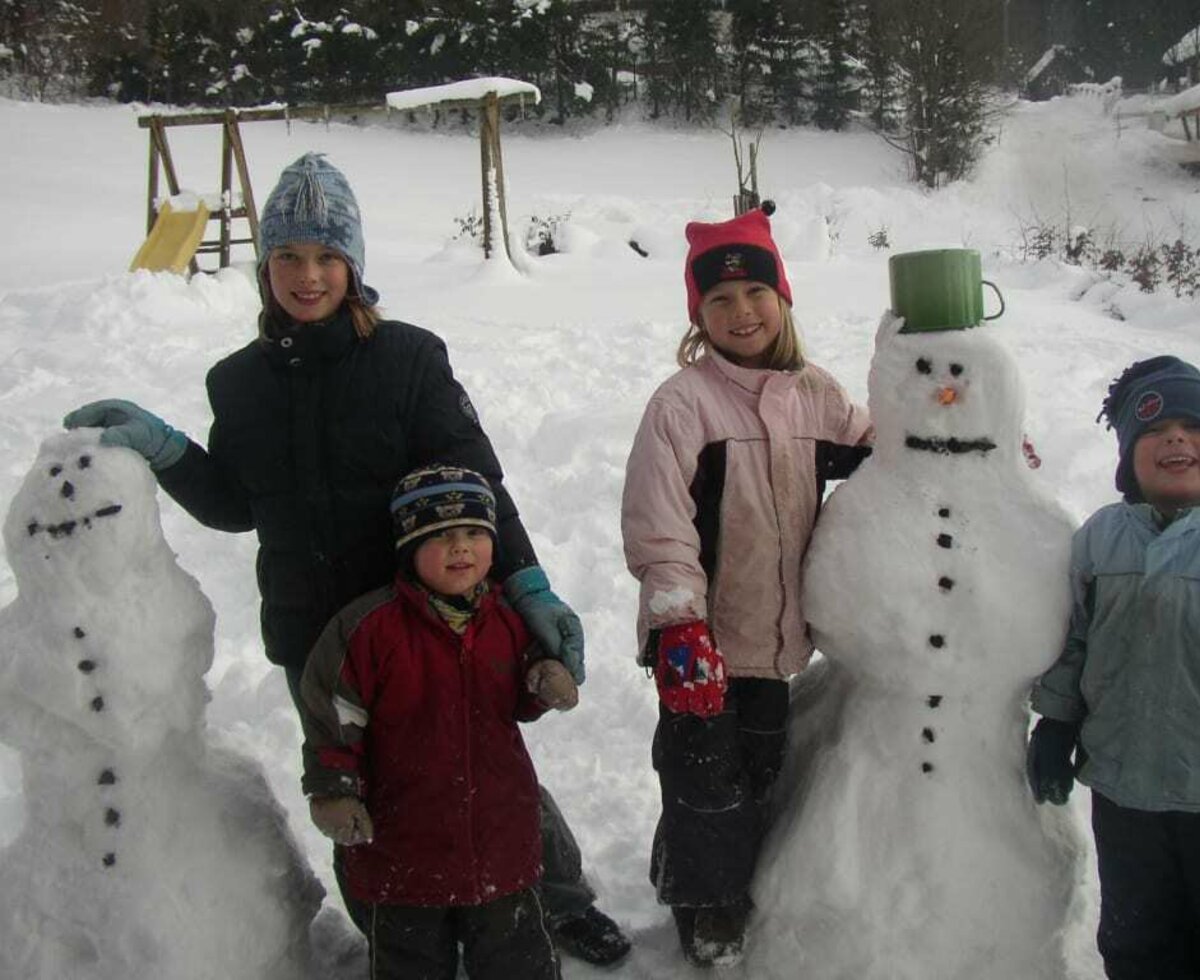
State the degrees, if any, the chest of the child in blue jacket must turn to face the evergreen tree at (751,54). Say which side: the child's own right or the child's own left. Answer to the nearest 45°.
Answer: approximately 180°

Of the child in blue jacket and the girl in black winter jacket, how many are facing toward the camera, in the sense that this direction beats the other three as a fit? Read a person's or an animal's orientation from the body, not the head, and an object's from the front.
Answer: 2

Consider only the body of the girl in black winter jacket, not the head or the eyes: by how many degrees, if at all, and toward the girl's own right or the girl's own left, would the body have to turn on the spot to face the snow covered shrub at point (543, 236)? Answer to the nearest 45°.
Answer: approximately 180°

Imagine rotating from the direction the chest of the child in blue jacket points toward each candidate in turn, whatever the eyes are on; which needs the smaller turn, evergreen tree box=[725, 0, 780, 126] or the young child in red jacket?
the young child in red jacket

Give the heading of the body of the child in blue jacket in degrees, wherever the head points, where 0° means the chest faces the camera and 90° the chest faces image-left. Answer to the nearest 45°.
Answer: approximately 0°

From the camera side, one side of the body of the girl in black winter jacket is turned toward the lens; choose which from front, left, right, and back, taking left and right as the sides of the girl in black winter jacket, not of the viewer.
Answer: front

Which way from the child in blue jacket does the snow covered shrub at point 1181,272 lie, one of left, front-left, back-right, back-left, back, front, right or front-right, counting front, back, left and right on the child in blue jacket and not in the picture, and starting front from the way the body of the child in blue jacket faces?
back

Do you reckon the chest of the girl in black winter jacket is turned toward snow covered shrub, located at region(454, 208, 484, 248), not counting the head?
no

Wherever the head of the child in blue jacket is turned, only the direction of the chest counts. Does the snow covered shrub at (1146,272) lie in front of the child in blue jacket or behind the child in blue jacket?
behind

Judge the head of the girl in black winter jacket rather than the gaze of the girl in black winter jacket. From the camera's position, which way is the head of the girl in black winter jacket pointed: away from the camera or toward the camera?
toward the camera

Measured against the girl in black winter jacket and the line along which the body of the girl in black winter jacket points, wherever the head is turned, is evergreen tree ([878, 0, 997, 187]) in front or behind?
behind

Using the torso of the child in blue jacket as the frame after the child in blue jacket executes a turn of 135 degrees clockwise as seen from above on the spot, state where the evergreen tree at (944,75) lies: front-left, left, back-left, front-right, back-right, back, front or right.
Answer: front-right

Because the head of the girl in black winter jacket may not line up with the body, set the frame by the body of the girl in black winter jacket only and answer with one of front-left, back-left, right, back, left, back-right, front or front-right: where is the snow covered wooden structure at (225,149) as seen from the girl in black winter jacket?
back

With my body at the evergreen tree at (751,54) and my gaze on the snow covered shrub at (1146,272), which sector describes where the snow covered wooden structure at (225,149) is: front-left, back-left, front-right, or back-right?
front-right
